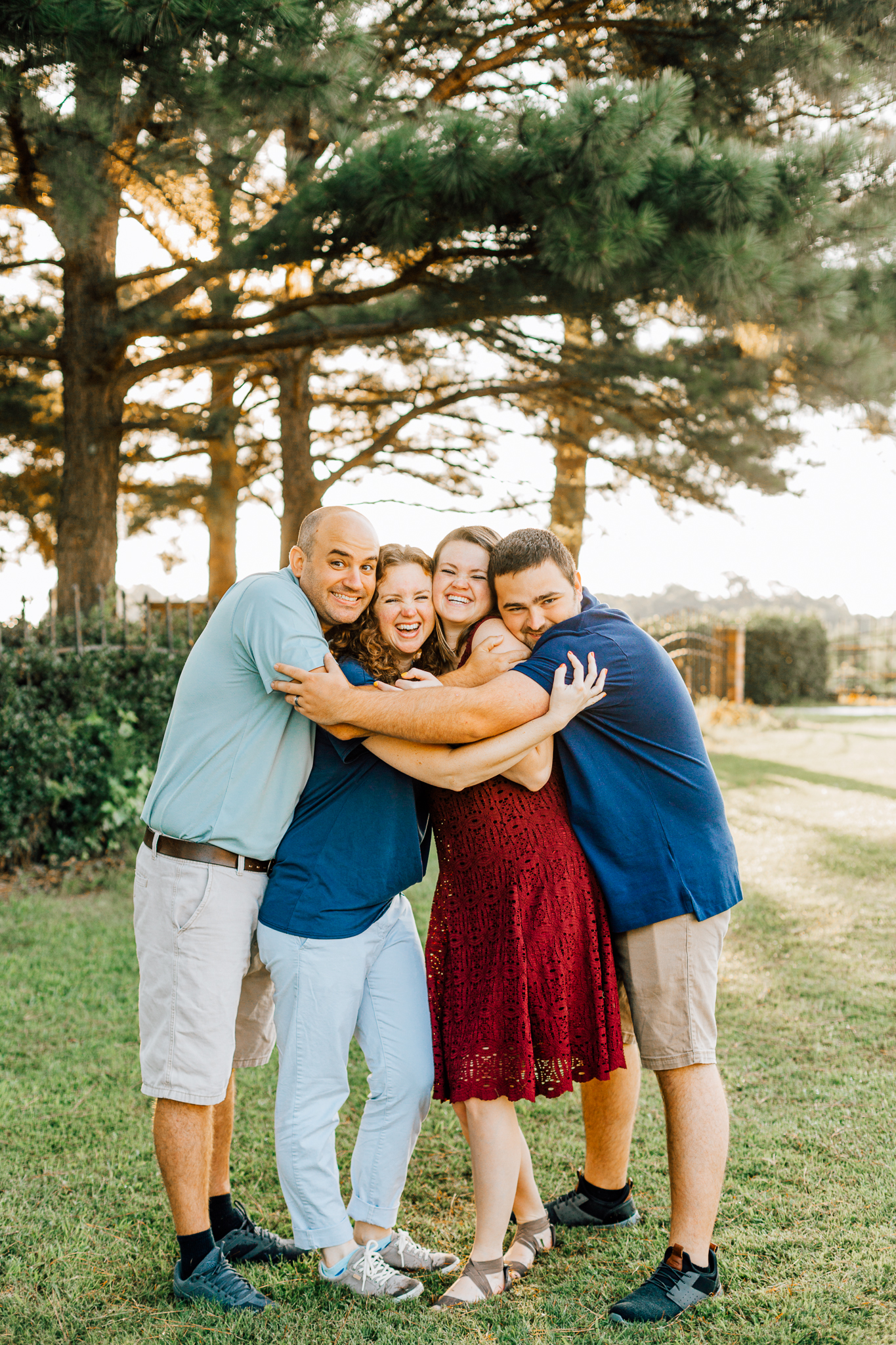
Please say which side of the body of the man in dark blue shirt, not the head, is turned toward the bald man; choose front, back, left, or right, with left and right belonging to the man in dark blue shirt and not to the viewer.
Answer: front

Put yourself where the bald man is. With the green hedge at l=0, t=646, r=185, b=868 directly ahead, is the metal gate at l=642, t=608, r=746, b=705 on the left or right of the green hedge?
right

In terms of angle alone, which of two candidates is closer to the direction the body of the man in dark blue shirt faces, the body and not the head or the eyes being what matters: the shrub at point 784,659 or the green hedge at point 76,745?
the green hedge

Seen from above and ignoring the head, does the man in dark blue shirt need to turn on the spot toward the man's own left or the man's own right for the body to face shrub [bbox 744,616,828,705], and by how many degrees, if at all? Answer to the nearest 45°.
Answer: approximately 90° to the man's own right

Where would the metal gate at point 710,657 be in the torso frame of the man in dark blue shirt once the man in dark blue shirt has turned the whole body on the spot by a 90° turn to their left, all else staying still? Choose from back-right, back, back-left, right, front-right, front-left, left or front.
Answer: back

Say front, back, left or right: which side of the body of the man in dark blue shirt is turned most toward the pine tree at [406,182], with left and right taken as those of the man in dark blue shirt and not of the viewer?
right

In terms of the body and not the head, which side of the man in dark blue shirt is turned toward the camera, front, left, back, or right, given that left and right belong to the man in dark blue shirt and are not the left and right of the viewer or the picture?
left

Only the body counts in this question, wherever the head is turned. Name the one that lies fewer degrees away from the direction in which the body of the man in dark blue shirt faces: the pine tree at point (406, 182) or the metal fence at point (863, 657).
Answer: the pine tree

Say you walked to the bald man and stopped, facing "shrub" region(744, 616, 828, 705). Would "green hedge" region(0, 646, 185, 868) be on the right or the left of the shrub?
left

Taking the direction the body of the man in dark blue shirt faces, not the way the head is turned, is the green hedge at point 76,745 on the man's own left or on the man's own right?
on the man's own right
